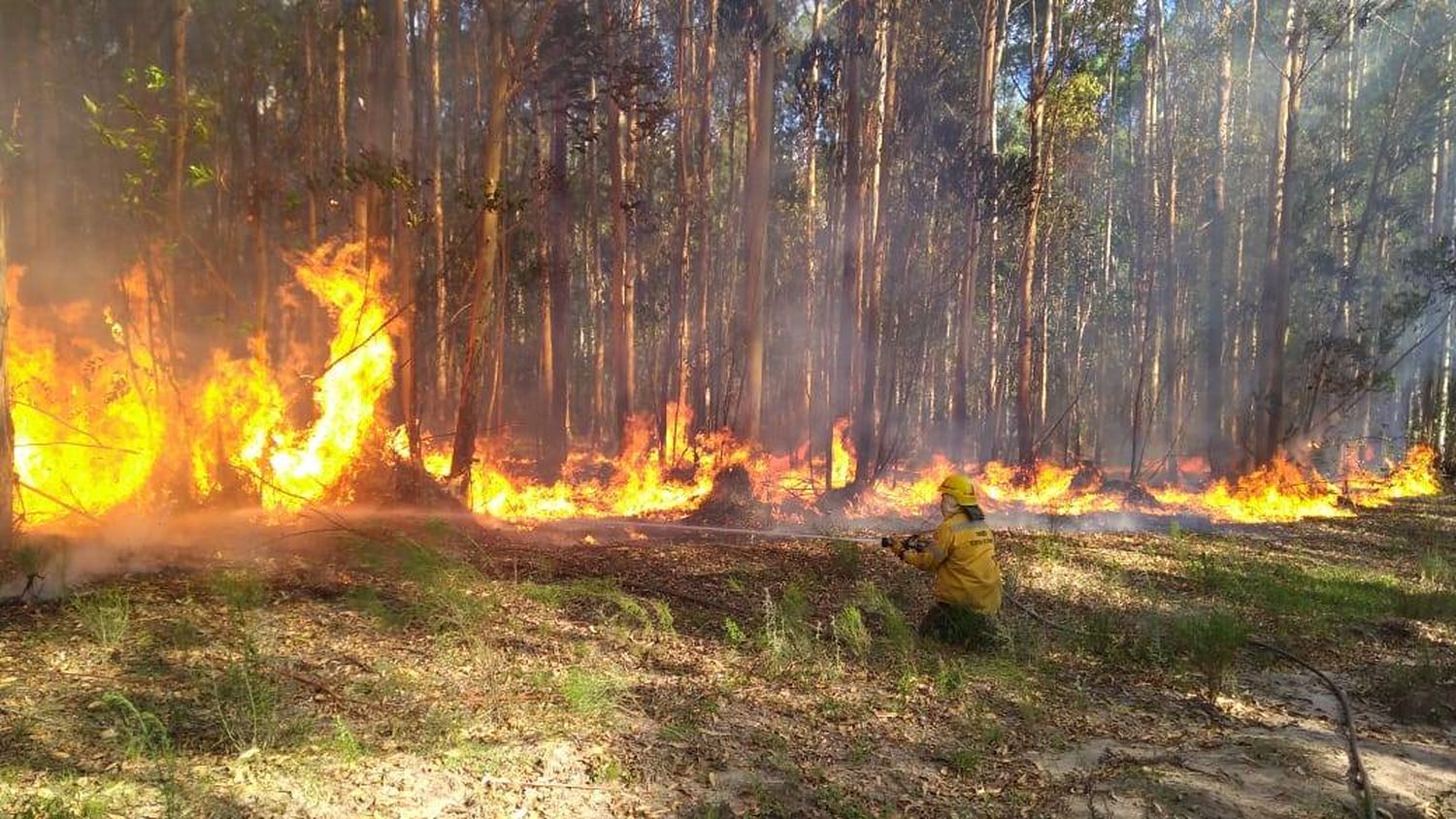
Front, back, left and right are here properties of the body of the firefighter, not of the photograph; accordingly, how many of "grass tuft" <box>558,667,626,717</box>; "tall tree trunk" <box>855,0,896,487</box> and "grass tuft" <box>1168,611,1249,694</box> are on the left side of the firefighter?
1

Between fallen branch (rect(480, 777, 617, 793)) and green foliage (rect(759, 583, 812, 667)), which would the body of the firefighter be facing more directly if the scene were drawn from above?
the green foliage

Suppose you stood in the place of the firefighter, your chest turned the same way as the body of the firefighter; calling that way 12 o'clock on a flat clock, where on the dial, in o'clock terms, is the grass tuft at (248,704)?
The grass tuft is roughly at 9 o'clock from the firefighter.

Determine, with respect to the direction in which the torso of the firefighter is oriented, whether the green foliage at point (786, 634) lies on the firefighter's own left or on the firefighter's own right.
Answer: on the firefighter's own left

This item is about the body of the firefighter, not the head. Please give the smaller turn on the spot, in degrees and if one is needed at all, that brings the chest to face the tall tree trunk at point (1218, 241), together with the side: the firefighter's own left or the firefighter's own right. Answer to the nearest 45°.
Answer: approximately 45° to the firefighter's own right

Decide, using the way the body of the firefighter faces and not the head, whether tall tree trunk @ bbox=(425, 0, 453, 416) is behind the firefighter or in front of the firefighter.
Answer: in front

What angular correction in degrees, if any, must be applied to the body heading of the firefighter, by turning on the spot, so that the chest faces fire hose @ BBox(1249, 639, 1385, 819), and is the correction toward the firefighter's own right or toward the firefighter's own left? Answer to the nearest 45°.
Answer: approximately 180°

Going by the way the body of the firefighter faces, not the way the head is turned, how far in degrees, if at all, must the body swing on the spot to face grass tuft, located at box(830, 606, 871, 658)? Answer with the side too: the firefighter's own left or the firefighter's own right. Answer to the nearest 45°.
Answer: approximately 45° to the firefighter's own left

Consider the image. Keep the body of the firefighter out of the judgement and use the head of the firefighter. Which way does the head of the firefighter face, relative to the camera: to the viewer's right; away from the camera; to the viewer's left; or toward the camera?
to the viewer's left

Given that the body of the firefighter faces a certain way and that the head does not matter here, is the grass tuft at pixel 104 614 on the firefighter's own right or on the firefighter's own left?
on the firefighter's own left

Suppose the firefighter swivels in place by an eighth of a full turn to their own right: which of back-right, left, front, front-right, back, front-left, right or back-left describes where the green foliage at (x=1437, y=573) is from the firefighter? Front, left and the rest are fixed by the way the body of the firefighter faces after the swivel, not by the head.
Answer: front-right

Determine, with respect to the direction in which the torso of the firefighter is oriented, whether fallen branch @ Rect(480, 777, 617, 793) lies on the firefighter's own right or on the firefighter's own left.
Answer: on the firefighter's own left

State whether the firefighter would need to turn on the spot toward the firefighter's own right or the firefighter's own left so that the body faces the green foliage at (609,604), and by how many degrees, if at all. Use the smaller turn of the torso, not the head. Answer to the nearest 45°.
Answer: approximately 45° to the firefighter's own left

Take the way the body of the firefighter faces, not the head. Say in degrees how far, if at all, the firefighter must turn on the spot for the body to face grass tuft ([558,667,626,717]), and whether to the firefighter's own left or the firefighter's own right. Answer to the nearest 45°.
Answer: approximately 90° to the firefighter's own left

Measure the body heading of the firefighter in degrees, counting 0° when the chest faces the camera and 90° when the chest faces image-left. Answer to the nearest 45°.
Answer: approximately 135°

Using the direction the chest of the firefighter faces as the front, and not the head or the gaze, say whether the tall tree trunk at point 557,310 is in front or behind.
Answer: in front
